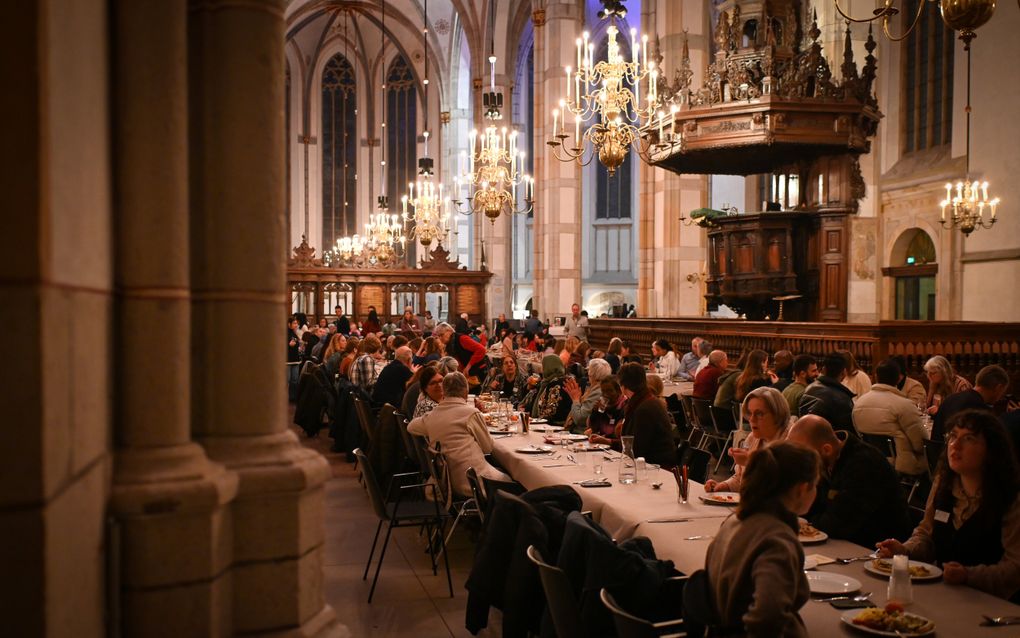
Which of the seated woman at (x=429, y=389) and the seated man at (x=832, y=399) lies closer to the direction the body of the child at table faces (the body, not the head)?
the seated man

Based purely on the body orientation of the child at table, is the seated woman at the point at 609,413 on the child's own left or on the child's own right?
on the child's own left

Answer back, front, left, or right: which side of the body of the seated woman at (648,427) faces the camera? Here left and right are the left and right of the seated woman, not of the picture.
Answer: left

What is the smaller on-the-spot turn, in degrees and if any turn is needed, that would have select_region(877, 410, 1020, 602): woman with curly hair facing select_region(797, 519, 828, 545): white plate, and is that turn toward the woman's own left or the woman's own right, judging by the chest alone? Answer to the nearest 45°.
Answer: approximately 45° to the woman's own right

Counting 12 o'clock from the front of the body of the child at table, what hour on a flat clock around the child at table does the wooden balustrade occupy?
The wooden balustrade is roughly at 11 o'clock from the child at table.

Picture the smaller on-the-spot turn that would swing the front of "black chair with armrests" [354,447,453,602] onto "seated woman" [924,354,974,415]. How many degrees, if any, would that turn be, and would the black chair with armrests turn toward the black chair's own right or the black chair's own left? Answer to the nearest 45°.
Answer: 0° — it already faces them

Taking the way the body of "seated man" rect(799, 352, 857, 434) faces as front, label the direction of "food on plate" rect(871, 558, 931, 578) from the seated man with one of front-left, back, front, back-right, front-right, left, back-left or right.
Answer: back

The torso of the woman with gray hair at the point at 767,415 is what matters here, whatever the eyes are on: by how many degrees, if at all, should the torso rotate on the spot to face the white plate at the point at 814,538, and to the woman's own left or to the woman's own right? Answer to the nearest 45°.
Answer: approximately 45° to the woman's own left

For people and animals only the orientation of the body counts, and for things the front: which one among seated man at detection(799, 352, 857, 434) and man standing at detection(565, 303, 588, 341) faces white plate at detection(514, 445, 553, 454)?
the man standing

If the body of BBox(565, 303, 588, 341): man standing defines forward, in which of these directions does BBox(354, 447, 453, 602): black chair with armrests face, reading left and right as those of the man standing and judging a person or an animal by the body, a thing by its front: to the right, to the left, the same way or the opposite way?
to the left

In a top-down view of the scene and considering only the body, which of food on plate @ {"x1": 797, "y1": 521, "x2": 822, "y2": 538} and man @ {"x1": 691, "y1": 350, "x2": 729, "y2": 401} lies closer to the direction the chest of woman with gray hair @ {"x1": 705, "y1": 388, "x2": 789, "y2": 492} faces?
the food on plate

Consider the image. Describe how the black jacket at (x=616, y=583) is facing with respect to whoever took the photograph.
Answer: facing to the right of the viewer

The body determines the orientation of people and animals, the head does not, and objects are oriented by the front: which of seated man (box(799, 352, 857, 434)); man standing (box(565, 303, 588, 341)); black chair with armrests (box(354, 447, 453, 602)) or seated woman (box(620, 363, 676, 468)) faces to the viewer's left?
the seated woman

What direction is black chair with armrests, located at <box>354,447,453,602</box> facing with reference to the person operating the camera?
facing to the right of the viewer
